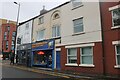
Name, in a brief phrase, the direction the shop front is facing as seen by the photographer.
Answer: facing the viewer and to the left of the viewer

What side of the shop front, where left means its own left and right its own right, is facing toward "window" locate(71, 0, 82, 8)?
left
